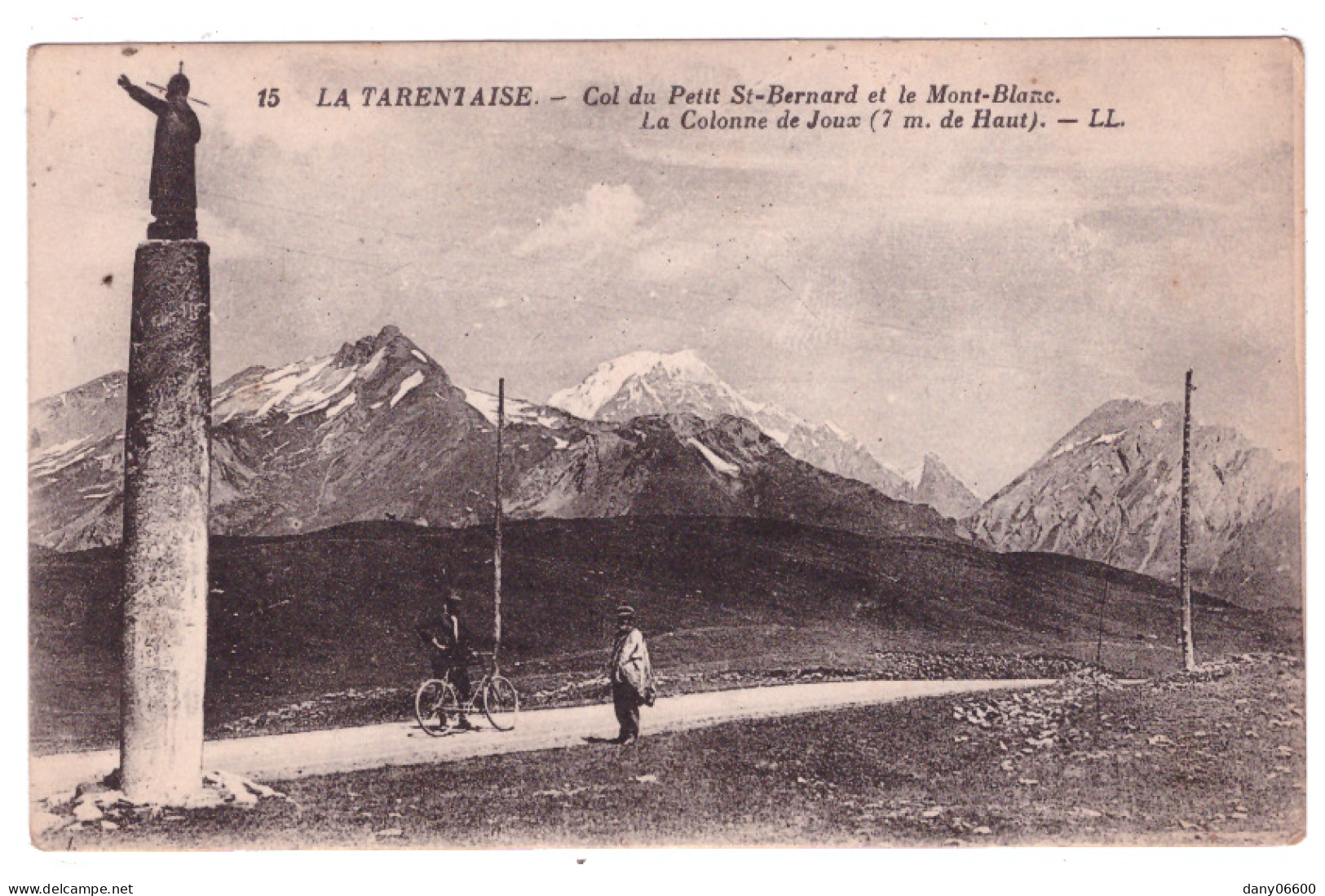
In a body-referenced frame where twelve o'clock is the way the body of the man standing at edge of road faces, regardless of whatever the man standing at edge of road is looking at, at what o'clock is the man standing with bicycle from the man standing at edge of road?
The man standing with bicycle is roughly at 2 o'clock from the man standing at edge of road.

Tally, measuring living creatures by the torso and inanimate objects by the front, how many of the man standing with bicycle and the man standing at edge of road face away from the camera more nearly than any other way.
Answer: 0

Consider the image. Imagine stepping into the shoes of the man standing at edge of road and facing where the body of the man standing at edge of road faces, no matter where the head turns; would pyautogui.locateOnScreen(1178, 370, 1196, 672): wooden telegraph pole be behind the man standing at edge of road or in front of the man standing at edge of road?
behind

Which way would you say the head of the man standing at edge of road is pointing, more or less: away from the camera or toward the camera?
toward the camera

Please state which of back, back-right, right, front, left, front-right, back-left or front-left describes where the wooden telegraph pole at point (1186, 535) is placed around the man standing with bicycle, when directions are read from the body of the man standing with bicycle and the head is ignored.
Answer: back-left

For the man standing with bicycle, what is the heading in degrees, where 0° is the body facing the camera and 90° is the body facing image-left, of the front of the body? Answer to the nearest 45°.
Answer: approximately 315°

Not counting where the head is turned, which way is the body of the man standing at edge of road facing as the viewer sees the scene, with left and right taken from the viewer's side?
facing the viewer and to the left of the viewer
